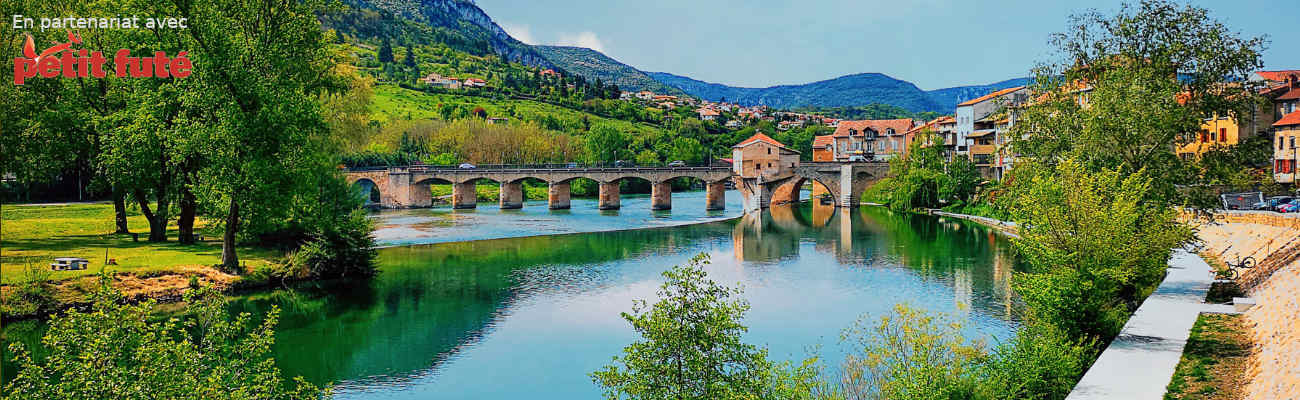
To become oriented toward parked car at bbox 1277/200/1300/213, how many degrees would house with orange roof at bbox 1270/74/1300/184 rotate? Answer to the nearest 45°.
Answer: approximately 45° to its left

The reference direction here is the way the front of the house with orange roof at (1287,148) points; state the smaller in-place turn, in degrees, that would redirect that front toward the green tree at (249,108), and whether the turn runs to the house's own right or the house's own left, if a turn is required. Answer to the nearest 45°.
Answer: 0° — it already faces it

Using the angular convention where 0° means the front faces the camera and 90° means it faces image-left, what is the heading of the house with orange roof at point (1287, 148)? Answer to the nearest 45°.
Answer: approximately 45°

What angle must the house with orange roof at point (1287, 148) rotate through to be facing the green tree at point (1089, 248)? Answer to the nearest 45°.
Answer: approximately 45° to its left

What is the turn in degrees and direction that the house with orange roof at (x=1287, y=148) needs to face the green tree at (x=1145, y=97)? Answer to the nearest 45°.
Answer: approximately 45° to its left
